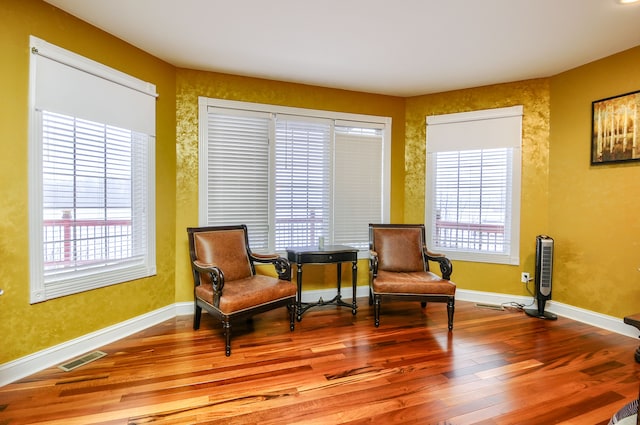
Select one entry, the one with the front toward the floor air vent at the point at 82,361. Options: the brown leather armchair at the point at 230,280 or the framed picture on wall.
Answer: the framed picture on wall

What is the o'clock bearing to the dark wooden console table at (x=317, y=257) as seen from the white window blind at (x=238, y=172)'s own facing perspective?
The dark wooden console table is roughly at 10 o'clock from the white window blind.

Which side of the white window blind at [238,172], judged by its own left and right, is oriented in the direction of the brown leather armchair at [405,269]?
left

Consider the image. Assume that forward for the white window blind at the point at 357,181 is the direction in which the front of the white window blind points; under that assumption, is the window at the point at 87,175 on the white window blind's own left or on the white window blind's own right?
on the white window blind's own right

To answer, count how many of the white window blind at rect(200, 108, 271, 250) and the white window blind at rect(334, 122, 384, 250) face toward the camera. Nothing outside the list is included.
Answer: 2

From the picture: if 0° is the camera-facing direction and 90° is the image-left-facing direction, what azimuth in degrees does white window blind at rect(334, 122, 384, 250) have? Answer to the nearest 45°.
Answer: approximately 0°

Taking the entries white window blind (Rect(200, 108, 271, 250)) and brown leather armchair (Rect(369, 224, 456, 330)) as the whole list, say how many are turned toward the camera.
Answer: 2

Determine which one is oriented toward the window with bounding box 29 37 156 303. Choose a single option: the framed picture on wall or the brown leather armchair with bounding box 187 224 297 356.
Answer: the framed picture on wall

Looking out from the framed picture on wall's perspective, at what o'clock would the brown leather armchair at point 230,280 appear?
The brown leather armchair is roughly at 12 o'clock from the framed picture on wall.

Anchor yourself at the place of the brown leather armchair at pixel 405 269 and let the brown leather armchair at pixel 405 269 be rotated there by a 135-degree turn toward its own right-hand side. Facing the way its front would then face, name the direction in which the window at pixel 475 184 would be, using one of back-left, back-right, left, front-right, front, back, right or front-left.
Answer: right

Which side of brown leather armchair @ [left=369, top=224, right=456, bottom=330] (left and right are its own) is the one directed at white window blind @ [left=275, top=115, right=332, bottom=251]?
right
